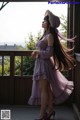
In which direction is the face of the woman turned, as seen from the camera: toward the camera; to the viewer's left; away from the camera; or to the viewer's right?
to the viewer's left

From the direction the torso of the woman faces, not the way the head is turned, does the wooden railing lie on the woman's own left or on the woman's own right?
on the woman's own right
